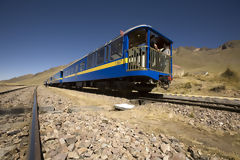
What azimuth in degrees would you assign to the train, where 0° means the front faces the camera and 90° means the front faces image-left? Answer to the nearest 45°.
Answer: approximately 135°

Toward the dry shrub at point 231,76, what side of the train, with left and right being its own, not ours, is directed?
right

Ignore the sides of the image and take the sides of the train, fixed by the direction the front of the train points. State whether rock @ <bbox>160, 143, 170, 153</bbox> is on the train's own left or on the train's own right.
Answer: on the train's own left

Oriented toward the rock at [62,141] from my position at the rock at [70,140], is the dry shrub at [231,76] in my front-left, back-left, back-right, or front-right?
back-right

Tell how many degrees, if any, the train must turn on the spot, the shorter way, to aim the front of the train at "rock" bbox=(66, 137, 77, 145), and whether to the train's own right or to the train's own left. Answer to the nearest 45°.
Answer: approximately 90° to the train's own left

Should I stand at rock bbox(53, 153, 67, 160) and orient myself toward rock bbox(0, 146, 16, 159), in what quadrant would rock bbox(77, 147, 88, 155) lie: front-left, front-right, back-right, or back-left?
back-right
